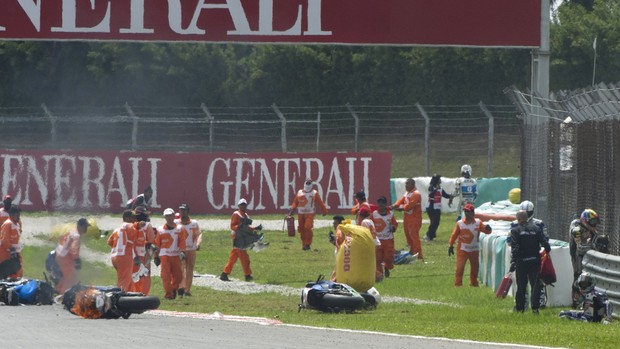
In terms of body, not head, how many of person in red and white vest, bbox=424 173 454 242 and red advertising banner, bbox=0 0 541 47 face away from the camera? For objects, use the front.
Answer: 0

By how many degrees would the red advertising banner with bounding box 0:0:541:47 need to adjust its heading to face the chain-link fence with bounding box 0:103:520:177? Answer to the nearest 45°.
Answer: approximately 180°

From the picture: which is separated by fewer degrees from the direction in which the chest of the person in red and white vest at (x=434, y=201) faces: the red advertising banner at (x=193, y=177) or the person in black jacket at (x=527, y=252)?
the person in black jacket

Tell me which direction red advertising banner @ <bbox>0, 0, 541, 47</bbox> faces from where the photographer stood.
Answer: facing the viewer

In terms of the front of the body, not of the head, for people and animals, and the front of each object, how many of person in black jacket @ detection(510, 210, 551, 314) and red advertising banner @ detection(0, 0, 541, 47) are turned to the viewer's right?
0

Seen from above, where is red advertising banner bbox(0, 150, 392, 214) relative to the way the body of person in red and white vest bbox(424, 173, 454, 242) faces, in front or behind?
behind
